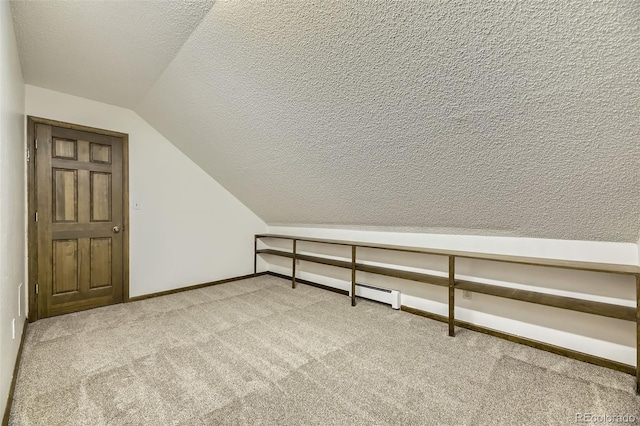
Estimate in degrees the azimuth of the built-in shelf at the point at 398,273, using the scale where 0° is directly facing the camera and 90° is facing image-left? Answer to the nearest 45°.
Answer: approximately 45°

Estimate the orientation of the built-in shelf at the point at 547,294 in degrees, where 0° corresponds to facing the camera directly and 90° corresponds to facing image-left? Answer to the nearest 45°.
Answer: approximately 45°

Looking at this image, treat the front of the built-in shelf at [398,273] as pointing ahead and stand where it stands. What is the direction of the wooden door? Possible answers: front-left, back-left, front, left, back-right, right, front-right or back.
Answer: front-right

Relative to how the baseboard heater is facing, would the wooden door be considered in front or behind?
in front

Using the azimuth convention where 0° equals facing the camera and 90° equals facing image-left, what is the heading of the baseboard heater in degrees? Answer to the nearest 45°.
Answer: approximately 45°
